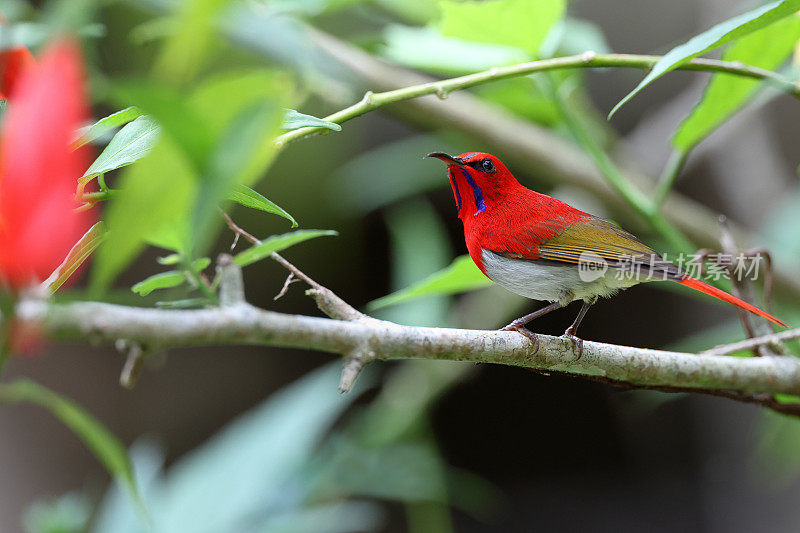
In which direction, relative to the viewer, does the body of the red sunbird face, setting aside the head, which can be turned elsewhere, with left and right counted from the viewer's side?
facing to the left of the viewer

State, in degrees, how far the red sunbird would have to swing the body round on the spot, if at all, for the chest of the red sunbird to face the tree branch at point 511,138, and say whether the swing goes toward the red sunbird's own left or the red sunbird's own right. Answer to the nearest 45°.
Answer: approximately 90° to the red sunbird's own right
